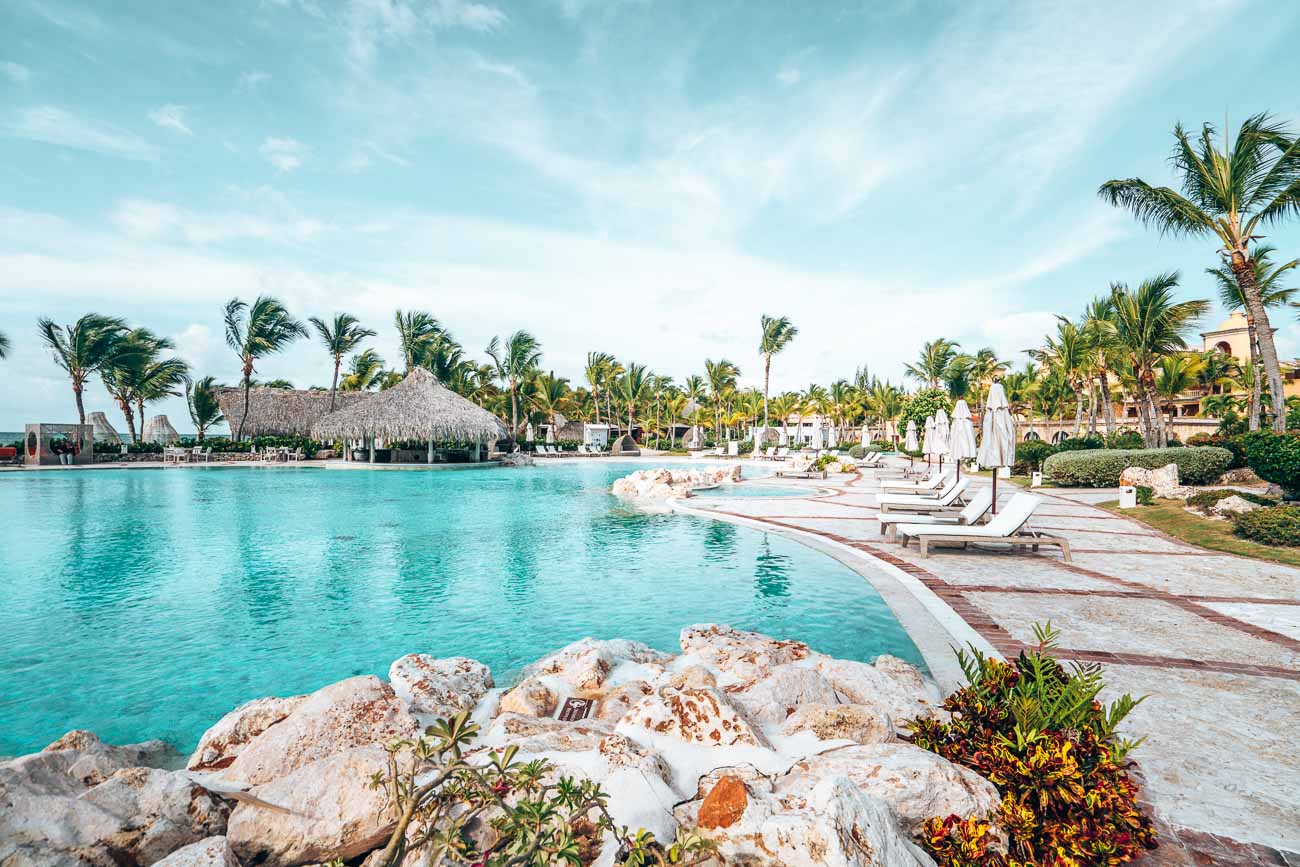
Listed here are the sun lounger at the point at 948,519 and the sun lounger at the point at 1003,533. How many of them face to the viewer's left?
2

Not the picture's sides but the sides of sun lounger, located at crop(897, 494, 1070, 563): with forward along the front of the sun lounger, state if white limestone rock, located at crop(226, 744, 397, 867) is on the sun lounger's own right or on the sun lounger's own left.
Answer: on the sun lounger's own left

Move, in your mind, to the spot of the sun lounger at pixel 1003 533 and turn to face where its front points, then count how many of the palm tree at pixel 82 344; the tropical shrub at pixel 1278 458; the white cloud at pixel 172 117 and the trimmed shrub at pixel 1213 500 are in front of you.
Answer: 2

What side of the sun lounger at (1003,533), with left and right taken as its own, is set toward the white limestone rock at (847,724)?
left

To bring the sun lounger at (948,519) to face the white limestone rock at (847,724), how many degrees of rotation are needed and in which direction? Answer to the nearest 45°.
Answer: approximately 90° to its left

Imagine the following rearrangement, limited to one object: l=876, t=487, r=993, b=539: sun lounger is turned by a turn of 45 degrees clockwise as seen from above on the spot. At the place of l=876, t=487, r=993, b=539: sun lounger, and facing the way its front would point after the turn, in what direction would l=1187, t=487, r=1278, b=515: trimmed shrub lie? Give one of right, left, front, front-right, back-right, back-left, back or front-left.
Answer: right

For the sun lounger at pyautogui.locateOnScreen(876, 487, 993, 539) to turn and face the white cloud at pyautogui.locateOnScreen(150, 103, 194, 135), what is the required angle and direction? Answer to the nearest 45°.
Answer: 0° — it already faces it

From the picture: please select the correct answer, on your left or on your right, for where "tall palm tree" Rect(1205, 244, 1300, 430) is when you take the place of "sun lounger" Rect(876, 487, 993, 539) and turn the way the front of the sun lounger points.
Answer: on your right

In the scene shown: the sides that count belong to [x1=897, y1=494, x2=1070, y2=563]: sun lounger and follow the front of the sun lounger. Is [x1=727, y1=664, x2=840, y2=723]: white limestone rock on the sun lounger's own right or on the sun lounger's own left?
on the sun lounger's own left

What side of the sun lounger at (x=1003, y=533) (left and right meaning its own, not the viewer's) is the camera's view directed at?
left

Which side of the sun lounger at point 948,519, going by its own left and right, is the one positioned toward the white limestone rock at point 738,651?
left

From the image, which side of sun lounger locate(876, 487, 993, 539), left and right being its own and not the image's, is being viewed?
left
